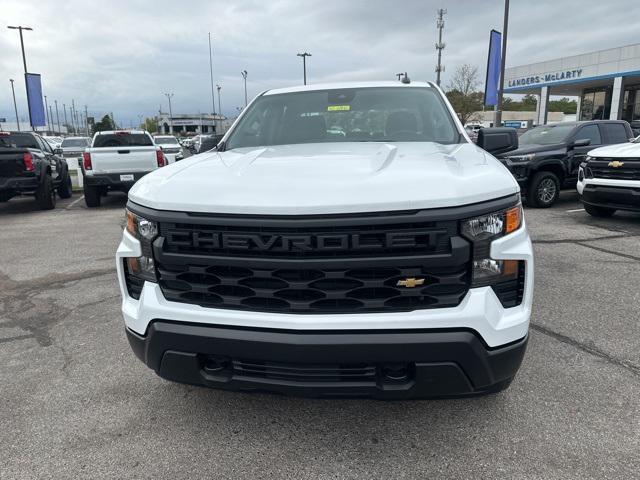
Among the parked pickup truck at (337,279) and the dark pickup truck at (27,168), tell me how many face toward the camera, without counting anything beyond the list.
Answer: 1

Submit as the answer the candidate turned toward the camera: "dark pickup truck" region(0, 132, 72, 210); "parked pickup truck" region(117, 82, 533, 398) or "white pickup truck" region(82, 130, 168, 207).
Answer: the parked pickup truck

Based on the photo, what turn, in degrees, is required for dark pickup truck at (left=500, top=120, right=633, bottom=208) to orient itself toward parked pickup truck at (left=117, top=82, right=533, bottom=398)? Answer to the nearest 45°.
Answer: approximately 45° to its left

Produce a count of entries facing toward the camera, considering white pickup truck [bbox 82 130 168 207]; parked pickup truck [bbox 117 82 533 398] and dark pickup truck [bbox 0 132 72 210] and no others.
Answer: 1

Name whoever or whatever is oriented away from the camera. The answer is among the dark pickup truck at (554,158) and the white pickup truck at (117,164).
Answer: the white pickup truck

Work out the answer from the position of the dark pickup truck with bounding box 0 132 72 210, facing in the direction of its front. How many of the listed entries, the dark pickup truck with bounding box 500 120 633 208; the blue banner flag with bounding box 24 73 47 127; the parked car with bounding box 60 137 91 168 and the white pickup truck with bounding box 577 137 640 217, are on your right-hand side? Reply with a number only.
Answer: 2

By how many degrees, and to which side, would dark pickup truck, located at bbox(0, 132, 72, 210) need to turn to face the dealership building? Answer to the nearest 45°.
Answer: approximately 45° to its right

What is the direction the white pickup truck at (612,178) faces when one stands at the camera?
facing the viewer and to the left of the viewer

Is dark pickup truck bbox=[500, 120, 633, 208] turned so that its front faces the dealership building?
no

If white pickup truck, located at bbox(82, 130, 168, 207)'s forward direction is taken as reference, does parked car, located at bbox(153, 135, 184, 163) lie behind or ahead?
ahead

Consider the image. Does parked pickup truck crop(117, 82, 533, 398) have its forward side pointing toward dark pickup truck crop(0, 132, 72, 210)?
no

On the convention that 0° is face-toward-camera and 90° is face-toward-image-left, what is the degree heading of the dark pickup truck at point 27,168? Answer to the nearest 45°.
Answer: approximately 225°

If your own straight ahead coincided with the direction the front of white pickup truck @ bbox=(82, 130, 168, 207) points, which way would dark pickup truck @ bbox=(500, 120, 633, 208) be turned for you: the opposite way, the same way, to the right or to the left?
to the left

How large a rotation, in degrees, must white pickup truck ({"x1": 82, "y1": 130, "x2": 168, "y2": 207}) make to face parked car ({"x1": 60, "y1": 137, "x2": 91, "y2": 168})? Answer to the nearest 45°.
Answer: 0° — it already faces it

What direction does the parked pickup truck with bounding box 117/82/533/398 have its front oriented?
toward the camera

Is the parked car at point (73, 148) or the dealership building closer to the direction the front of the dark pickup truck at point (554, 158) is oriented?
the parked car

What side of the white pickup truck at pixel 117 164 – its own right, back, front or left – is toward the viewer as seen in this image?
back

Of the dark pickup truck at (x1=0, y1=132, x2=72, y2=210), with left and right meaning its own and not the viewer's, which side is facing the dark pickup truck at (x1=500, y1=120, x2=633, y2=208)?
right

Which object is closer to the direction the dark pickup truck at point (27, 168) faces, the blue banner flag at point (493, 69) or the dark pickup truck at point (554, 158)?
the blue banner flag
